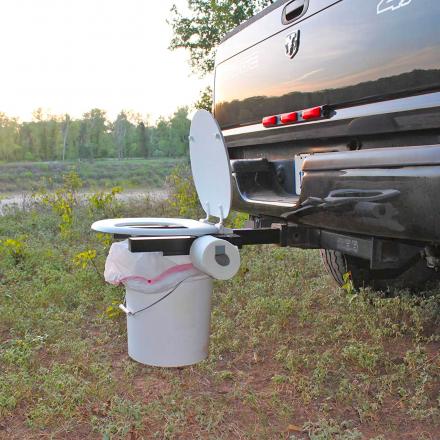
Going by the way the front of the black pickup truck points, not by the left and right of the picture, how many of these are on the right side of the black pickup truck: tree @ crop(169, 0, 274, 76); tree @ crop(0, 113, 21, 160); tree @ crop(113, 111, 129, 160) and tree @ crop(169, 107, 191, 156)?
0

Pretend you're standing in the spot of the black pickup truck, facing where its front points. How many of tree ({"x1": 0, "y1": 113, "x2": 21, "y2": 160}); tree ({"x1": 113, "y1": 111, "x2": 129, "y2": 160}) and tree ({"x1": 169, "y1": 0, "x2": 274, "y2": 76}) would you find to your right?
0

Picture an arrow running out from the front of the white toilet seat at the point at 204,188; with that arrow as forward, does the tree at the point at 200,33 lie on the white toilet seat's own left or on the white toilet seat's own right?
on the white toilet seat's own right

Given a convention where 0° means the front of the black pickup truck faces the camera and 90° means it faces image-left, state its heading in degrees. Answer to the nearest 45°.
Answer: approximately 225°

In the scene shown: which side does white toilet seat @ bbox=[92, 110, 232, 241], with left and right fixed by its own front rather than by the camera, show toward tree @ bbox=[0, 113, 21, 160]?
right

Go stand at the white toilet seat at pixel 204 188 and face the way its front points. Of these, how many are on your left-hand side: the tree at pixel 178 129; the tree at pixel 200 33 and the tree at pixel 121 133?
0

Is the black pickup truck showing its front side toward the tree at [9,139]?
no

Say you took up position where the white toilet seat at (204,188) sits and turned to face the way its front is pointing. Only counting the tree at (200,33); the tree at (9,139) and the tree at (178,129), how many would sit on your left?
0

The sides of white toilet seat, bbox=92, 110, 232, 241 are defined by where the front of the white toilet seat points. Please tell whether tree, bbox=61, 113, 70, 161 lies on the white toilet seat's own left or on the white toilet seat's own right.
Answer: on the white toilet seat's own right

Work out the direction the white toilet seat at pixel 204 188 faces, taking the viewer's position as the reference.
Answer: facing to the left of the viewer

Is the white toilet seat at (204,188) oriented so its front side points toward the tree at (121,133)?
no
